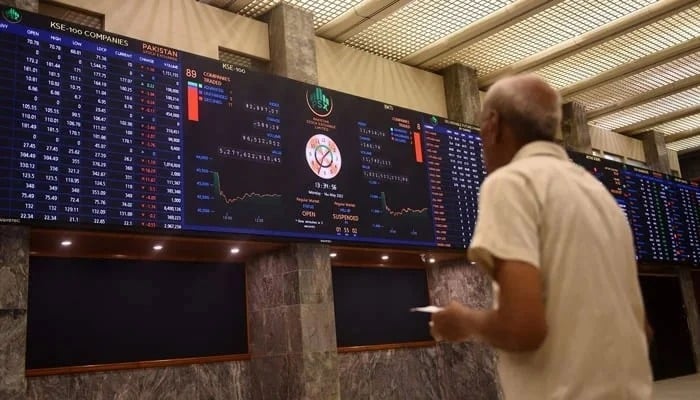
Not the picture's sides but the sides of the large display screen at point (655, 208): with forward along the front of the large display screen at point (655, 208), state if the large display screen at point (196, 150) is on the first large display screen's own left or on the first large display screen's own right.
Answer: on the first large display screen's own right

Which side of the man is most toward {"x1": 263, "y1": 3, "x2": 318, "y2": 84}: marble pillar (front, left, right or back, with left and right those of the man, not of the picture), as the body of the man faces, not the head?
front

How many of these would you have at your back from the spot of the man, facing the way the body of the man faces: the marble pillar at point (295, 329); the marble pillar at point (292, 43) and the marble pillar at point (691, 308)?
0

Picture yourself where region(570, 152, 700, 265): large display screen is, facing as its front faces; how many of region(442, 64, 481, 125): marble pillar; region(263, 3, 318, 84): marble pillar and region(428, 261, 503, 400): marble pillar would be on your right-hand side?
3

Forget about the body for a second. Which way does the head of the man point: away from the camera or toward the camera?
away from the camera

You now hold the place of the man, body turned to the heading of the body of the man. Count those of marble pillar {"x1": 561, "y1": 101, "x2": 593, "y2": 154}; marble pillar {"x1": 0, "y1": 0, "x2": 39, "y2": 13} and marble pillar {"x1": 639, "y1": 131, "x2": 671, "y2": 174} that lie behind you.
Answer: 0

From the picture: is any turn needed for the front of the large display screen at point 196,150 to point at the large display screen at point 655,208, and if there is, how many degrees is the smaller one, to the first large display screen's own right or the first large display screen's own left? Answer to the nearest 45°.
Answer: approximately 90° to the first large display screen's own left

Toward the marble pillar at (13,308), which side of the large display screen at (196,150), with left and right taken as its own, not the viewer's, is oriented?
right

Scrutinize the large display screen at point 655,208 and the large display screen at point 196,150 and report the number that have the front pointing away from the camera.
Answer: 0

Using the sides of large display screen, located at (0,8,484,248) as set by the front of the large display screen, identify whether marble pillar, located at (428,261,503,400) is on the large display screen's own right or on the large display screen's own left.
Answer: on the large display screen's own left

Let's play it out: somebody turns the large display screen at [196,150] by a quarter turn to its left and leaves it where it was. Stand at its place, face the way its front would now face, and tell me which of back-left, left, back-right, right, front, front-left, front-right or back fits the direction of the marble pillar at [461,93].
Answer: front

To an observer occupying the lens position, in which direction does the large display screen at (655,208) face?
facing the viewer and to the right of the viewer

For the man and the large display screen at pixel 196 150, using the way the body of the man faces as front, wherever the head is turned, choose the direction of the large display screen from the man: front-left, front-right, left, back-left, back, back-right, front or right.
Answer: front
